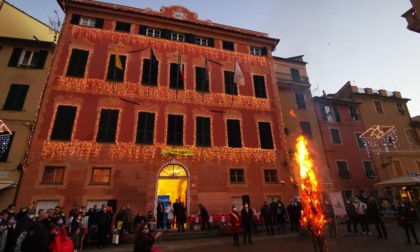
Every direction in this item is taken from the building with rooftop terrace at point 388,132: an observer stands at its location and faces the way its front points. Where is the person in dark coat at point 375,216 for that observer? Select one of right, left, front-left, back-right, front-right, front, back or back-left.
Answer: front-left

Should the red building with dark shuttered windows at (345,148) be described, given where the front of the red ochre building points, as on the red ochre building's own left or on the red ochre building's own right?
on the red ochre building's own left

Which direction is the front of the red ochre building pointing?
toward the camera

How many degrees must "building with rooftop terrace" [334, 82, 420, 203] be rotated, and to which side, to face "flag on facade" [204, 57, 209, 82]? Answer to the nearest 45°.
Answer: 0° — it already faces it

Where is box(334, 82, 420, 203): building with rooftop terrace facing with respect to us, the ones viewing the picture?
facing the viewer and to the left of the viewer

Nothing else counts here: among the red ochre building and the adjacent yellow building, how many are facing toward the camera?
2

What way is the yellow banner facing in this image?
toward the camera

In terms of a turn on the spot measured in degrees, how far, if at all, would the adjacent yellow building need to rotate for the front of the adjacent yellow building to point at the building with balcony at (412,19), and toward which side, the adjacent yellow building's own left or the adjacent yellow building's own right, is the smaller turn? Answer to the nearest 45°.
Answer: approximately 45° to the adjacent yellow building's own left

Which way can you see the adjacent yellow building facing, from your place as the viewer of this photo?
facing the viewer

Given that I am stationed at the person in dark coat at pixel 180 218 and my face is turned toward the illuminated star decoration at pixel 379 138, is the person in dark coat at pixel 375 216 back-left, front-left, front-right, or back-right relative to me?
front-right
